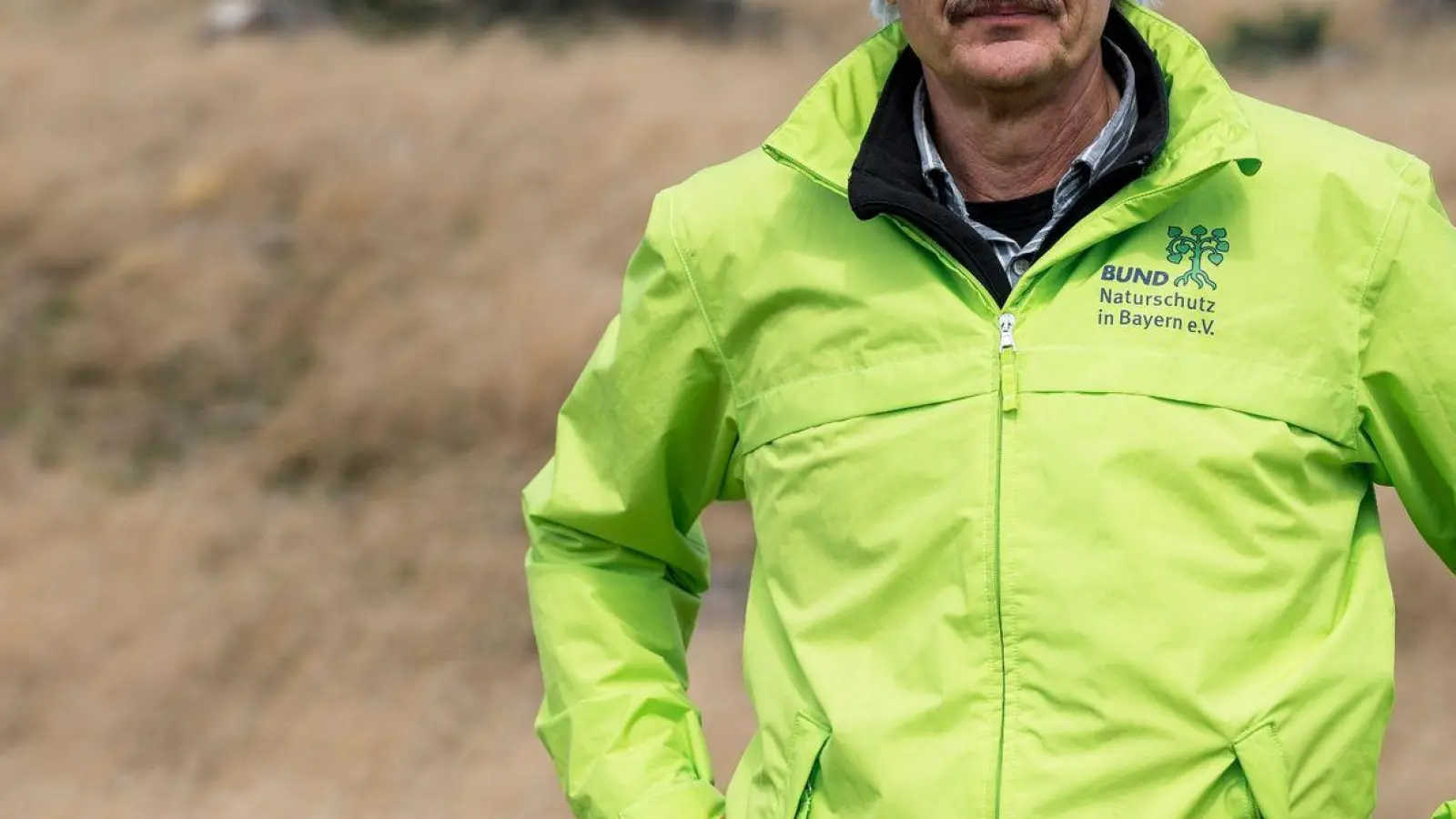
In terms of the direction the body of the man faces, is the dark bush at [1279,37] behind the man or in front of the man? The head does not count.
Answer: behind

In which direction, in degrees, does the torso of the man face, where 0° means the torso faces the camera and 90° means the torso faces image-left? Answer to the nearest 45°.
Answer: approximately 0°
